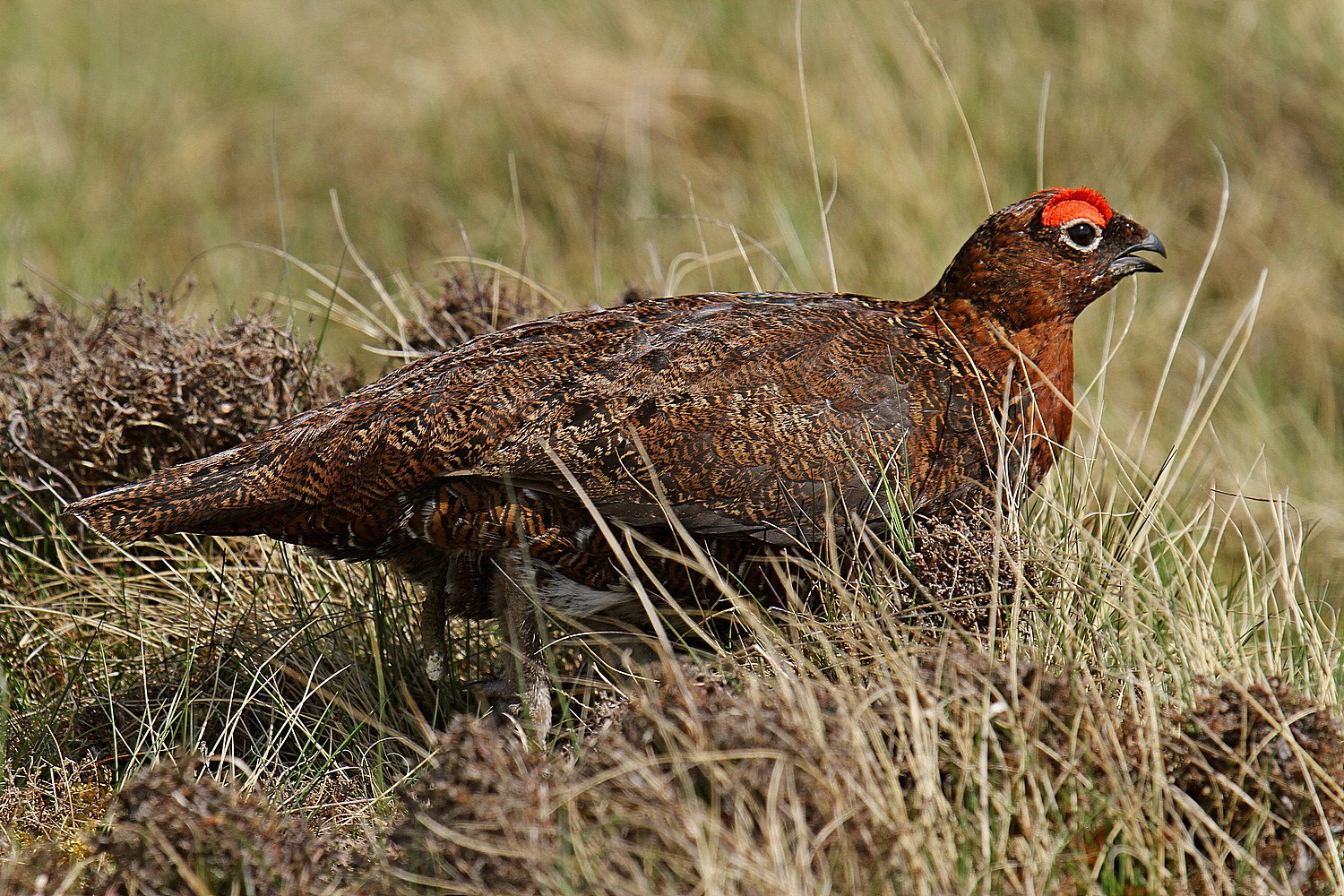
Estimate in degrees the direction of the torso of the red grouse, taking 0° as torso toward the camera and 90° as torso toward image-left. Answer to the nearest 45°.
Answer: approximately 270°
